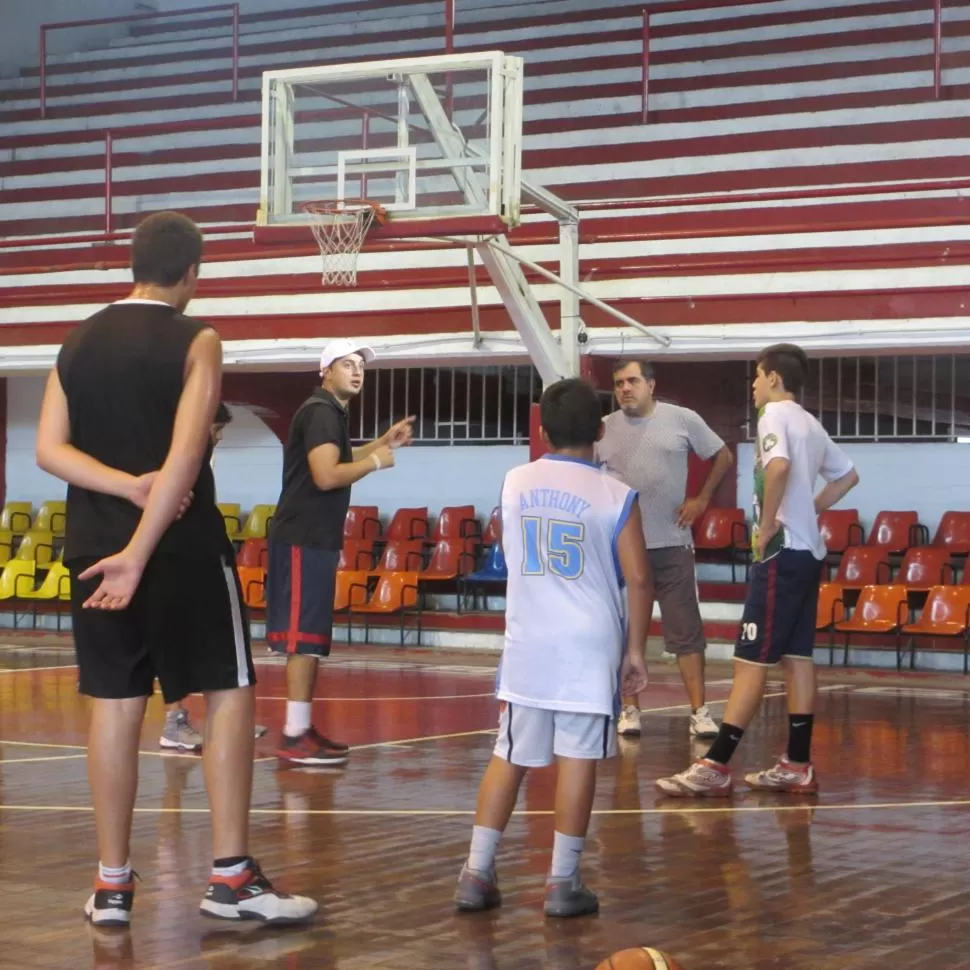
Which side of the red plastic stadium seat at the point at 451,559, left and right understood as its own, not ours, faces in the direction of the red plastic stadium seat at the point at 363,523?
right

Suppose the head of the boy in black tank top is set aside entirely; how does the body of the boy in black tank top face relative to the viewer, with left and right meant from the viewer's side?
facing away from the viewer and to the right of the viewer

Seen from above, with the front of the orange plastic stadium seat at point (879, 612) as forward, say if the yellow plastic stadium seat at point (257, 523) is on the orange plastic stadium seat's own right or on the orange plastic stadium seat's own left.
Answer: on the orange plastic stadium seat's own right

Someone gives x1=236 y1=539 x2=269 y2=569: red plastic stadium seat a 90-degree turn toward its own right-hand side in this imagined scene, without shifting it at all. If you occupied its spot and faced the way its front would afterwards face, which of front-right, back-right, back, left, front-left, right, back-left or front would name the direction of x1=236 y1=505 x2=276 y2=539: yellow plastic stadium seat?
front-right

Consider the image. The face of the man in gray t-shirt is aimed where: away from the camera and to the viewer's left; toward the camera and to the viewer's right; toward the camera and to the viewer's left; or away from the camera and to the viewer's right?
toward the camera and to the viewer's left

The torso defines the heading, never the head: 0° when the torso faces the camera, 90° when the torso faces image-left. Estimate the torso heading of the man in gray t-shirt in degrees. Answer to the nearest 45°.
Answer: approximately 45°

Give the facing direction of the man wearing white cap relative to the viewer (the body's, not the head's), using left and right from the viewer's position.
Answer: facing to the right of the viewer

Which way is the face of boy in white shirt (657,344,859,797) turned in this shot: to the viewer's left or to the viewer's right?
to the viewer's left

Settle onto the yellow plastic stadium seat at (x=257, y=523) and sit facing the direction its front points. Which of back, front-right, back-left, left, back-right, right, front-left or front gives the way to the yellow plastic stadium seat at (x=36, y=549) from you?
front-right

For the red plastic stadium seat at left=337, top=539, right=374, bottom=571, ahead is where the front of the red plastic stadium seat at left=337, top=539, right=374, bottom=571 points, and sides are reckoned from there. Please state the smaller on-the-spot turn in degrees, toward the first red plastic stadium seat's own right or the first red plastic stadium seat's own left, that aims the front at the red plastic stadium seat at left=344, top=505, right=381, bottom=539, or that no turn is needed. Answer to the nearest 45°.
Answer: approximately 135° to the first red plastic stadium seat's own right

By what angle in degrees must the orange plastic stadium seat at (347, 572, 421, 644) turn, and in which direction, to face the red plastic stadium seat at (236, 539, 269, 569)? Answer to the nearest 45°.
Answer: approximately 90° to its right

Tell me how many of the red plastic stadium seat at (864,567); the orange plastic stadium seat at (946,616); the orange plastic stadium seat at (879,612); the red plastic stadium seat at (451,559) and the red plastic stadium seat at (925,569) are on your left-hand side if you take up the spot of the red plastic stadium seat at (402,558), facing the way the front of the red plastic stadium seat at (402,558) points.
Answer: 5

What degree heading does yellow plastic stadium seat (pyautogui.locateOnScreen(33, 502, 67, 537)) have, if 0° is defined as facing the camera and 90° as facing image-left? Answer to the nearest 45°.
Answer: approximately 45°

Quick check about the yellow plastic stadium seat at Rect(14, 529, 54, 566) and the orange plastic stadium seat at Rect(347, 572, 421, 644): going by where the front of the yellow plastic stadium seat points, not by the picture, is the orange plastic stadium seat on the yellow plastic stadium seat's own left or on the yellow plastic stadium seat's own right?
on the yellow plastic stadium seat's own left
